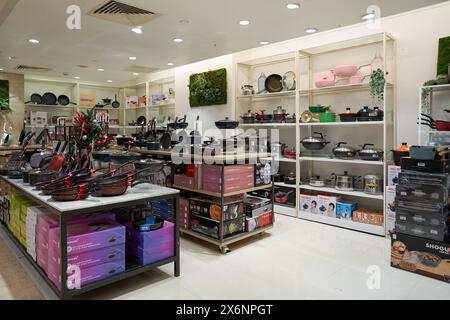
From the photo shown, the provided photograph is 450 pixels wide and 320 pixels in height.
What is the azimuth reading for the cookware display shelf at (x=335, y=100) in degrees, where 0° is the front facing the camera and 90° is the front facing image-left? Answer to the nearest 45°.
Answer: approximately 45°

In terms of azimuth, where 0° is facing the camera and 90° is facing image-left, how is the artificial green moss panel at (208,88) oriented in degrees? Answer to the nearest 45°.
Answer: approximately 45°

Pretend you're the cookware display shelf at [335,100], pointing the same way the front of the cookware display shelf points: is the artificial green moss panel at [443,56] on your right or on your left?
on your left

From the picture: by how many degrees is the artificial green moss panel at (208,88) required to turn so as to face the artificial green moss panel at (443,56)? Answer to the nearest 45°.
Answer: approximately 90° to its left

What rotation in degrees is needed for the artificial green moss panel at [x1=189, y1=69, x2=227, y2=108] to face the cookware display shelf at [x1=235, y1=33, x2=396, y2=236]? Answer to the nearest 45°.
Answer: approximately 90° to its left

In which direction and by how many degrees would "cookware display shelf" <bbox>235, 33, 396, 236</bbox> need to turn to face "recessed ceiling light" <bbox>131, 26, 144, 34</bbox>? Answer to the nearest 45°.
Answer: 0° — it already faces it

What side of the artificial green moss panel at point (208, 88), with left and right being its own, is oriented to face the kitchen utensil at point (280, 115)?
left

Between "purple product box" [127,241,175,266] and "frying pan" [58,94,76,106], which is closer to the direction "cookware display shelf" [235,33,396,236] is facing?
the purple product box

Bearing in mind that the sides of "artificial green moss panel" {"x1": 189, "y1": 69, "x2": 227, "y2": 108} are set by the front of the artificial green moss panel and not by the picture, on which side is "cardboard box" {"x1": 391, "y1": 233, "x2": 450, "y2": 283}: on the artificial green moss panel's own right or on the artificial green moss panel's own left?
on the artificial green moss panel's own left
